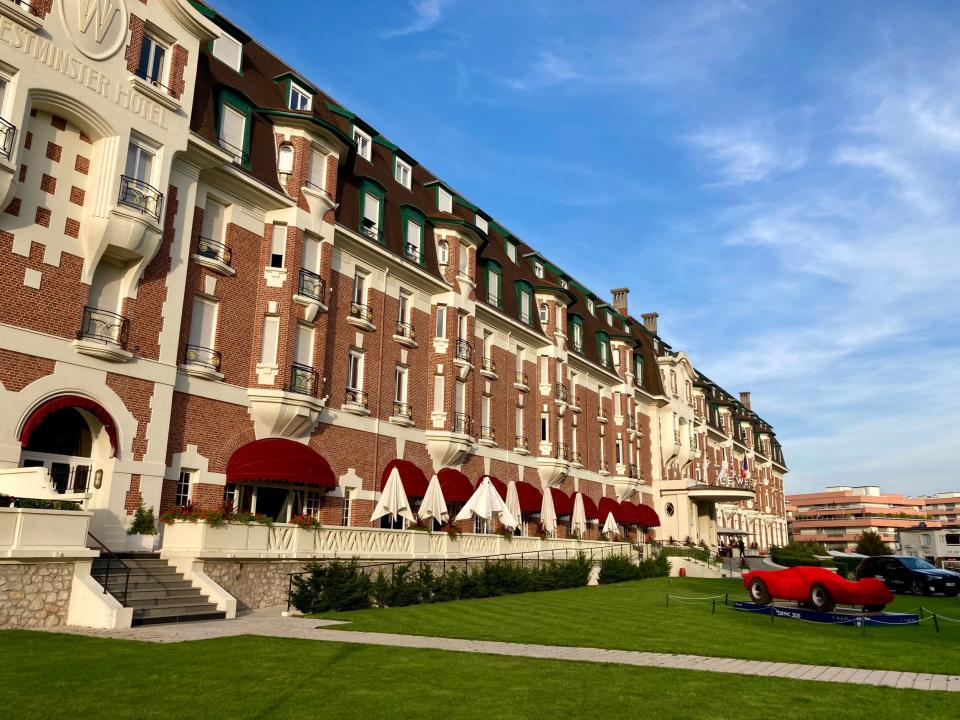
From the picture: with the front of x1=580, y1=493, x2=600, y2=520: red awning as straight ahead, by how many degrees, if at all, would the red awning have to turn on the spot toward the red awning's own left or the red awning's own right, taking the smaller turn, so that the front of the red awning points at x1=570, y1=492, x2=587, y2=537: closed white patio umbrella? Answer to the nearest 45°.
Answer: approximately 45° to the red awning's own right

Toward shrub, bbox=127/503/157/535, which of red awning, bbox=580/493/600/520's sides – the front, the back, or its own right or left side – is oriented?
right

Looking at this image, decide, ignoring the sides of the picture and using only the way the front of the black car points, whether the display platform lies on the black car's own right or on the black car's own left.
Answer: on the black car's own right
